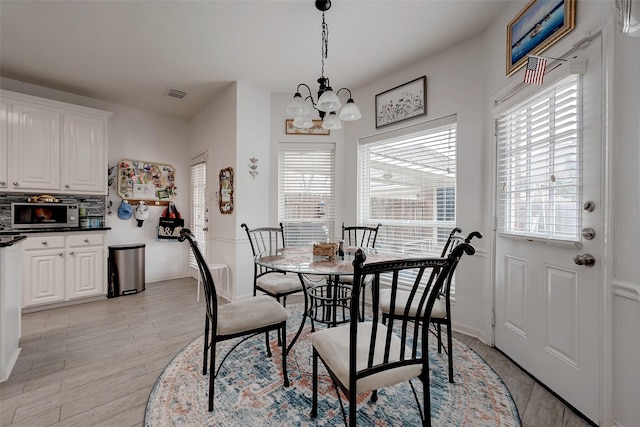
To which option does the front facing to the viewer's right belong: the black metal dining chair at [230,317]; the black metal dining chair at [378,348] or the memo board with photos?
the black metal dining chair at [230,317]

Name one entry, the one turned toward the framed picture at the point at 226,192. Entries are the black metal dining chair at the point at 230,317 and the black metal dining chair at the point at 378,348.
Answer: the black metal dining chair at the point at 378,348

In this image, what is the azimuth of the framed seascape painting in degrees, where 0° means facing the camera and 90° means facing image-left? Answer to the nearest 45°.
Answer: approximately 45°

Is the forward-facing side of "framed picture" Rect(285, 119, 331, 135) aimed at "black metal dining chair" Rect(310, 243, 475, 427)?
yes

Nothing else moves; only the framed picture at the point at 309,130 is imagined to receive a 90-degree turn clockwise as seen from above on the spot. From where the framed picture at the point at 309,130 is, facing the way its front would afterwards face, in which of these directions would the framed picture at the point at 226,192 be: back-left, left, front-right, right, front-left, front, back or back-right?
front

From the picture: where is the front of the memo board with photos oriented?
toward the camera

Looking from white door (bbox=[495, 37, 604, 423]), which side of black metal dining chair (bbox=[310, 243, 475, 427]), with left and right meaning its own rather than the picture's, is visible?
right

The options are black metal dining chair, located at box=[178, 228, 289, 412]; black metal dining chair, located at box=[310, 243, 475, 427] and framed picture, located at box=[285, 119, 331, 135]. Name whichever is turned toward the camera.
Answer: the framed picture

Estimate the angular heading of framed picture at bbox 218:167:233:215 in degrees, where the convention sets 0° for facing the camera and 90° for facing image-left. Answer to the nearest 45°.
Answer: approximately 45°

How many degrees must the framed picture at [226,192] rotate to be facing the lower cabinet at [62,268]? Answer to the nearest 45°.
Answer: approximately 45° to its right

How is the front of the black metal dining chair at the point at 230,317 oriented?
to the viewer's right

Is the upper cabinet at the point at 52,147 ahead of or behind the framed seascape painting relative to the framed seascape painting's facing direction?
ahead

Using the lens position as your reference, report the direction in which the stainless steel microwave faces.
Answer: facing the viewer

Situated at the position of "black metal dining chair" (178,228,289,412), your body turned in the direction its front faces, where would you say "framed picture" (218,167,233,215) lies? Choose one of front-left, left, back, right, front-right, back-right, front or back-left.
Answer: left
